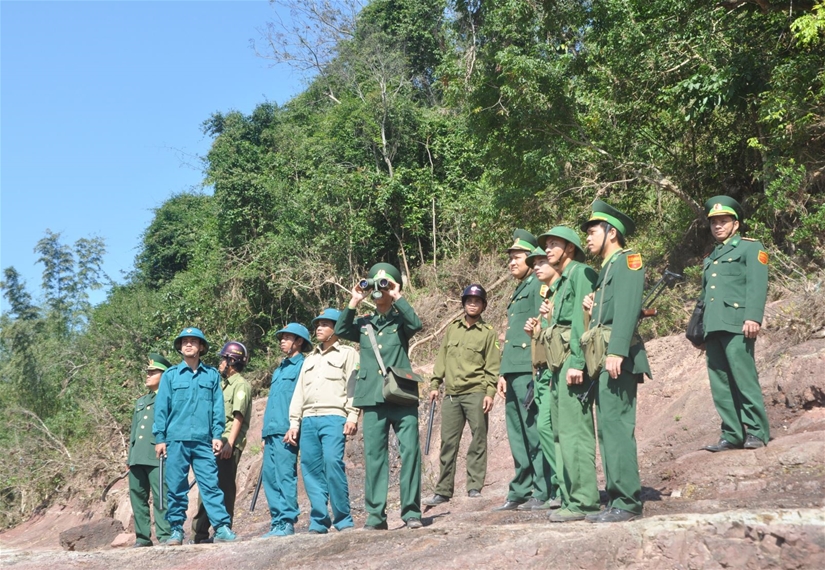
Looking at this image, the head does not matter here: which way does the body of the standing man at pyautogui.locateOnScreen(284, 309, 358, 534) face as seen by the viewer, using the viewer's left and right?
facing the viewer and to the left of the viewer

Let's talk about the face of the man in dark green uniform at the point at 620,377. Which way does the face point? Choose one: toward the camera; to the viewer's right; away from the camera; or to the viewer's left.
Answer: to the viewer's left

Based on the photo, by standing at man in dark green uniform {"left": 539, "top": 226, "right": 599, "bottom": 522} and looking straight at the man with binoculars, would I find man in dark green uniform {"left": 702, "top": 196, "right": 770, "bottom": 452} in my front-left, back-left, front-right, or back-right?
back-right

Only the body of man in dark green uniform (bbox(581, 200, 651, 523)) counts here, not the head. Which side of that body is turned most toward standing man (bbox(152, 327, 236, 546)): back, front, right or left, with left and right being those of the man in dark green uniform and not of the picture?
front

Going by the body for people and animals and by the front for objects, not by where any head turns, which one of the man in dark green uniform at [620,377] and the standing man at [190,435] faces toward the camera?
the standing man

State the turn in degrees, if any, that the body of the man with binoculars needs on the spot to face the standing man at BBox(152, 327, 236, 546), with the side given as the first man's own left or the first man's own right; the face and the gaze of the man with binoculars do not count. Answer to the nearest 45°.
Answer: approximately 135° to the first man's own right

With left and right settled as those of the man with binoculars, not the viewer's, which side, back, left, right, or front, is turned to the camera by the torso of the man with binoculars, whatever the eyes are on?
front

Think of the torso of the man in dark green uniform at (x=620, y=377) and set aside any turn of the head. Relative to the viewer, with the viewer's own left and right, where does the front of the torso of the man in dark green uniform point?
facing to the left of the viewer

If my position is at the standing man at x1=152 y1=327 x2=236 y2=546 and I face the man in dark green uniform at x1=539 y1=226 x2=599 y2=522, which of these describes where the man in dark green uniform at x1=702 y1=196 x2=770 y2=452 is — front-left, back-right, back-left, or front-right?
front-left

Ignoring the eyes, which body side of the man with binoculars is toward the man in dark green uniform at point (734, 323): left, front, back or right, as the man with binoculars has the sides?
left

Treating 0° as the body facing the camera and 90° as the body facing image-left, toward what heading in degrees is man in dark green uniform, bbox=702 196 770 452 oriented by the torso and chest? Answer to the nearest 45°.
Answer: approximately 45°

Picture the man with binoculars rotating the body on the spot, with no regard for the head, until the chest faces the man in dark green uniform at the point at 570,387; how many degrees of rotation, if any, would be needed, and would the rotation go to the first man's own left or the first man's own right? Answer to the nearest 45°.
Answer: approximately 45° to the first man's own left

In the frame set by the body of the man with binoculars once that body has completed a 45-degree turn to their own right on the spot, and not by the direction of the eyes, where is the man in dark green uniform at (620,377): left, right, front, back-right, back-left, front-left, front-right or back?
left

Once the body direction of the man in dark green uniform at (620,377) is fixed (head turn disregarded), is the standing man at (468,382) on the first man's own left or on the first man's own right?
on the first man's own right

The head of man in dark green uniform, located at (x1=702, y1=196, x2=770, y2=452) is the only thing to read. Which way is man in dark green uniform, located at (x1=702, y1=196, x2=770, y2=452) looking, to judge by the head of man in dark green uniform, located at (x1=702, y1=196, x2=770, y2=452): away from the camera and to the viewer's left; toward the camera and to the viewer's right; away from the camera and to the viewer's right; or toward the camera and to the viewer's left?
toward the camera and to the viewer's left

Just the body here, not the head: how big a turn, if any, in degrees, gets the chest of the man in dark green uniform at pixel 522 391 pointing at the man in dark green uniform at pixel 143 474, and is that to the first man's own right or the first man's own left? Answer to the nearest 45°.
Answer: approximately 45° to the first man's own right

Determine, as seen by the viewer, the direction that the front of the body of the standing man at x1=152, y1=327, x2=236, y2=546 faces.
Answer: toward the camera

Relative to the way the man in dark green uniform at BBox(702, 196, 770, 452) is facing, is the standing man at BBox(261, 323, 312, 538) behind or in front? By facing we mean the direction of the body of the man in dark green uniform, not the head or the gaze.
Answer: in front
